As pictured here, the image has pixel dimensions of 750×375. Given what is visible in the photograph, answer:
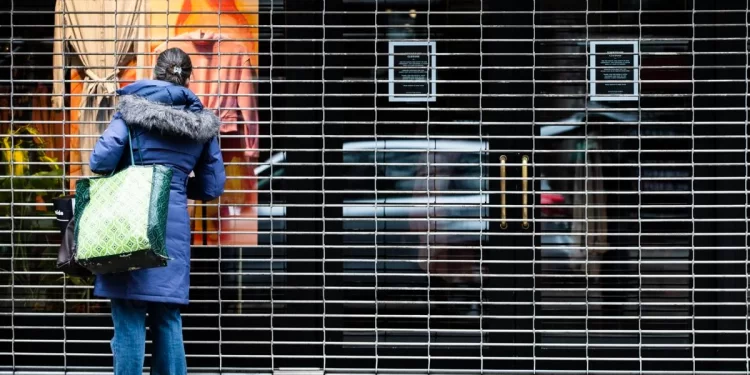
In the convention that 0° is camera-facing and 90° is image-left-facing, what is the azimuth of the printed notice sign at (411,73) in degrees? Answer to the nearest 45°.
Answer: approximately 0°

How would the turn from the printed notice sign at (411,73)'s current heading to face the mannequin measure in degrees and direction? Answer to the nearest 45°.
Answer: approximately 90° to its right

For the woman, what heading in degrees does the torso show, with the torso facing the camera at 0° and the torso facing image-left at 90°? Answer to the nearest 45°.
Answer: approximately 180°

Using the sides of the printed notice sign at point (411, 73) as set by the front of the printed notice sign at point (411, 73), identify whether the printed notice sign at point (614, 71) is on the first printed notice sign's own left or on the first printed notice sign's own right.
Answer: on the first printed notice sign's own left

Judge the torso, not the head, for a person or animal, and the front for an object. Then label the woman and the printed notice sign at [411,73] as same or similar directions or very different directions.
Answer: very different directions

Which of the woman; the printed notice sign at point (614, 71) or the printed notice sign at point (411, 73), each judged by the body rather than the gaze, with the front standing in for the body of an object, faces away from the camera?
the woman

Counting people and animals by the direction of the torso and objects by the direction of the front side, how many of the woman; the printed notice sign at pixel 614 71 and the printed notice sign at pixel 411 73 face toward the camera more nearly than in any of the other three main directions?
2

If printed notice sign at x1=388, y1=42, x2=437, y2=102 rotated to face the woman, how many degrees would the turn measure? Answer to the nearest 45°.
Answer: approximately 45° to its right

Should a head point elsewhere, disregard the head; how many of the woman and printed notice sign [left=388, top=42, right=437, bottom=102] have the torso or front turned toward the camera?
1

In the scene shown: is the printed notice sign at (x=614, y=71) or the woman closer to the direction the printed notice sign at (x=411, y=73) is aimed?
the woman
